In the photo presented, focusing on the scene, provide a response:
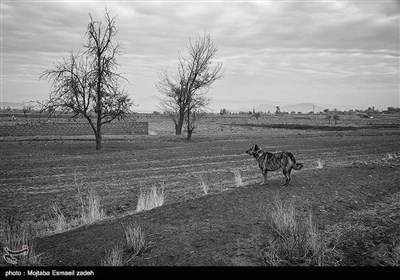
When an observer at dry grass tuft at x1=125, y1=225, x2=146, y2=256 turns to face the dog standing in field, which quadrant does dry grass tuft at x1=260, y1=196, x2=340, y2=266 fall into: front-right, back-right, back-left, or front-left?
front-right

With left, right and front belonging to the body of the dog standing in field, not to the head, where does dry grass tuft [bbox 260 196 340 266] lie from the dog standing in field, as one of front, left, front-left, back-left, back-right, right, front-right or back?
left

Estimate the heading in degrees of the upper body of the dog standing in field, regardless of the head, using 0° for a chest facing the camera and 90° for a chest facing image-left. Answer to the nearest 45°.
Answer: approximately 90°

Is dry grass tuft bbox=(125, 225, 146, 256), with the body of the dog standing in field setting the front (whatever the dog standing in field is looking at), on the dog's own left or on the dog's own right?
on the dog's own left
